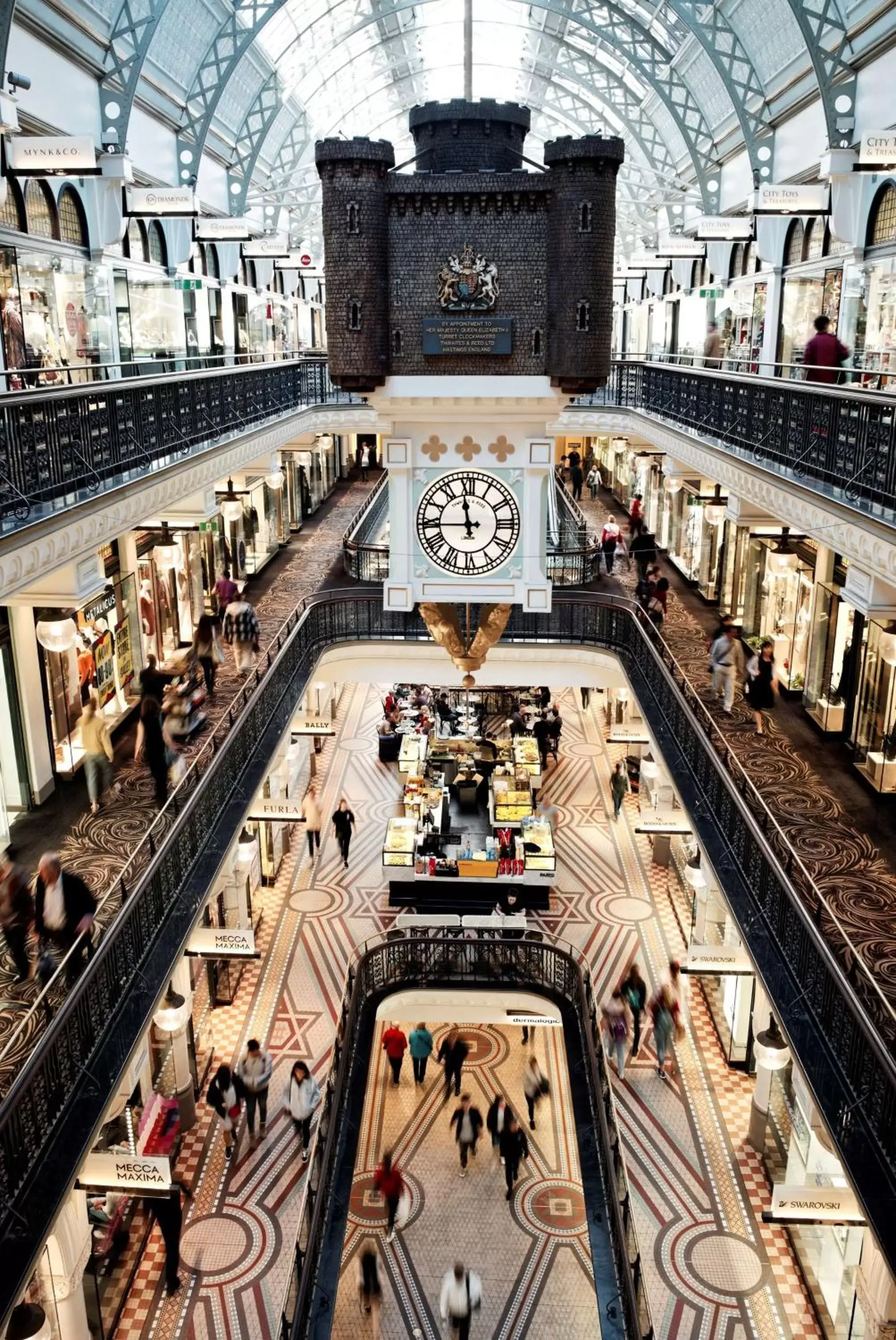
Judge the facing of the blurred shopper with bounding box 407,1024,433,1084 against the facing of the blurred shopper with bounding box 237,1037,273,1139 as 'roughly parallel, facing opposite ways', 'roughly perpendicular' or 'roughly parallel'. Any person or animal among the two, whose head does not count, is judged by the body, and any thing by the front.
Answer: roughly parallel, facing opposite ways

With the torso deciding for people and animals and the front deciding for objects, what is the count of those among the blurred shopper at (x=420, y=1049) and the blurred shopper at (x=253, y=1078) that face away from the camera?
1

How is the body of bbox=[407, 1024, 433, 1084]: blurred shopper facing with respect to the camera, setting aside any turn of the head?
away from the camera

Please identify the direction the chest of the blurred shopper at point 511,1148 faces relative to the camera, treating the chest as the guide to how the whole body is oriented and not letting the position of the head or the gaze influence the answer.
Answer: toward the camera

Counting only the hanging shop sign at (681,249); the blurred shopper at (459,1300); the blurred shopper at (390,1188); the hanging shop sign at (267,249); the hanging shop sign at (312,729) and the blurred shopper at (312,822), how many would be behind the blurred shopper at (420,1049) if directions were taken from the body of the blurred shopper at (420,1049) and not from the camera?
2

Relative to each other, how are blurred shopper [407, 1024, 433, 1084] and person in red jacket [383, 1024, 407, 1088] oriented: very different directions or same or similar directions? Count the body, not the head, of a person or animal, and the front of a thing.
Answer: same or similar directions

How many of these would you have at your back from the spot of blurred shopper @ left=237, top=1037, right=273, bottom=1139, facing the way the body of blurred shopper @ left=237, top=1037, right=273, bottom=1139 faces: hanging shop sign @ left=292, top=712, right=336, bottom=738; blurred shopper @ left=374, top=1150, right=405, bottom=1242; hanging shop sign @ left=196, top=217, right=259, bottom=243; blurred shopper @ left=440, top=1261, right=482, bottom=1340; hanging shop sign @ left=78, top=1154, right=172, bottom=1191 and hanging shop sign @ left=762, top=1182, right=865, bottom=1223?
2
